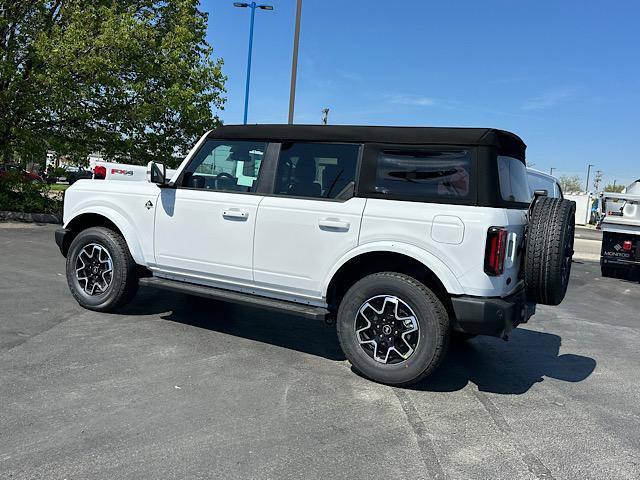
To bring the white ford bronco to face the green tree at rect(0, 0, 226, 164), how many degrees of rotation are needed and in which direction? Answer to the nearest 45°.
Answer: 0° — it already faces it

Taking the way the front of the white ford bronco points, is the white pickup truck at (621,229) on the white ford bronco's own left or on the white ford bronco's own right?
on the white ford bronco's own right

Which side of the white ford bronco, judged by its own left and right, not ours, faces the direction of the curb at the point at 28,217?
front

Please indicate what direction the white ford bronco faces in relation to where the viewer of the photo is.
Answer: facing away from the viewer and to the left of the viewer

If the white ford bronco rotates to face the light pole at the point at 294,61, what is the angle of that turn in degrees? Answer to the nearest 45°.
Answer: approximately 45° to its right

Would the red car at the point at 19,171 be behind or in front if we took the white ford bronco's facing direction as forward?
in front

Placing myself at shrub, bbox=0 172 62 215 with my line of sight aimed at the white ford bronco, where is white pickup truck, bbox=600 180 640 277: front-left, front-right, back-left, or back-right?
front-left
